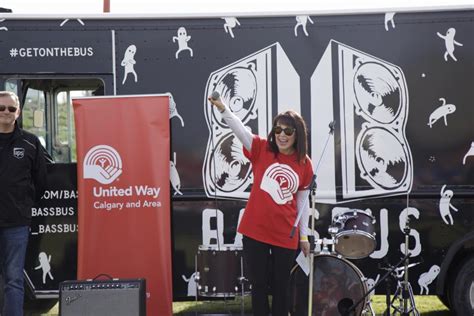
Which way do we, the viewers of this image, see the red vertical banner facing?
facing the viewer

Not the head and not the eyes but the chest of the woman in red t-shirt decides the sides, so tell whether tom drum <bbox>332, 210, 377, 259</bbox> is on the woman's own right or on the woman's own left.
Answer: on the woman's own left

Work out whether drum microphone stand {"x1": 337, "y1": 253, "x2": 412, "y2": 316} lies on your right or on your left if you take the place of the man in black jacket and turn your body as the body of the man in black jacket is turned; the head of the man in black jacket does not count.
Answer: on your left

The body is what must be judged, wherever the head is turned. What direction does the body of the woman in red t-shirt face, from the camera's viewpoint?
toward the camera

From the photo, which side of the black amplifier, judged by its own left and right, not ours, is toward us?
front

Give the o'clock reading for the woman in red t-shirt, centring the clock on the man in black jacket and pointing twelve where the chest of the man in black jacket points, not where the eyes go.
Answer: The woman in red t-shirt is roughly at 10 o'clock from the man in black jacket.

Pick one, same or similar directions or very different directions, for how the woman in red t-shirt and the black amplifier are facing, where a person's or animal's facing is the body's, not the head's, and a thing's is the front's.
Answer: same or similar directions

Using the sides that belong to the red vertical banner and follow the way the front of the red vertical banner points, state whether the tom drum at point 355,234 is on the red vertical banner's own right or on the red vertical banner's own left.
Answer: on the red vertical banner's own left

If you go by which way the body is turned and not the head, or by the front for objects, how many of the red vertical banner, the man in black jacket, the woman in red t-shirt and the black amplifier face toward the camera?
4

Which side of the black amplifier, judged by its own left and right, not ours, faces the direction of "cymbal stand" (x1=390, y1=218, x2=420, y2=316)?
left

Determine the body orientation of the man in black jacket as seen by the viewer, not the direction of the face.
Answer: toward the camera

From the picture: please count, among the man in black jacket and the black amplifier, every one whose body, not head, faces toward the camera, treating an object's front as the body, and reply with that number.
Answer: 2

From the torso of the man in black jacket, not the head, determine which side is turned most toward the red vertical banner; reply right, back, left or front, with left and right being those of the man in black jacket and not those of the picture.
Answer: left

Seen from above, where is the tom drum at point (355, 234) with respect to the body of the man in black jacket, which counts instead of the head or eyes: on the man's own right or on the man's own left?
on the man's own left

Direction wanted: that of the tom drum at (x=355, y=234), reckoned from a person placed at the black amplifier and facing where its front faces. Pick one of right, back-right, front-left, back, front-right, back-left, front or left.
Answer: left
